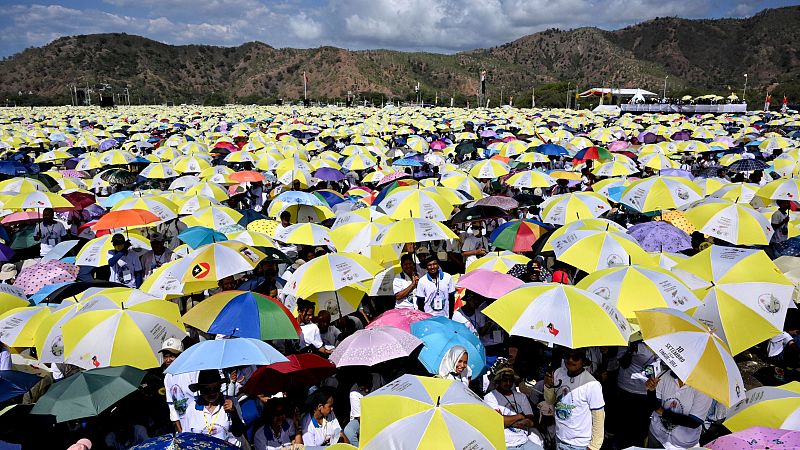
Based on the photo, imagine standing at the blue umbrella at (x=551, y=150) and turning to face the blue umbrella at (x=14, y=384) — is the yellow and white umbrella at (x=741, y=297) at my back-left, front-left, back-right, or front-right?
front-left

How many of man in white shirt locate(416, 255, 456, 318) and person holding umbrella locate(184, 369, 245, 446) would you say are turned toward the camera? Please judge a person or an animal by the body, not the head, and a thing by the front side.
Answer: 2

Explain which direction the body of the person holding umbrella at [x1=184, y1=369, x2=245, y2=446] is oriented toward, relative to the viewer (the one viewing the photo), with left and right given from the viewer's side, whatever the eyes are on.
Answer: facing the viewer

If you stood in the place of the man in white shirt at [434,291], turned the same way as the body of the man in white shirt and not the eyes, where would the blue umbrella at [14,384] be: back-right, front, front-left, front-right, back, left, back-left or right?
front-right

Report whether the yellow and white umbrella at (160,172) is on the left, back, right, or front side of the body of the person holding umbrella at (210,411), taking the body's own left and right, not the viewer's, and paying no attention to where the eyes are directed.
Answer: back

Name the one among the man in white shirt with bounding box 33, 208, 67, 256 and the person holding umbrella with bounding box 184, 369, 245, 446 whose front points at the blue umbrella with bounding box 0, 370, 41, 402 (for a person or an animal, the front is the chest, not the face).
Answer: the man in white shirt

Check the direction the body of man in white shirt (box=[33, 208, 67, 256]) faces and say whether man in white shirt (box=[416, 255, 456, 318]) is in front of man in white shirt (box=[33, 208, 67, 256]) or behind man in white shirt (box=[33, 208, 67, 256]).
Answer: in front

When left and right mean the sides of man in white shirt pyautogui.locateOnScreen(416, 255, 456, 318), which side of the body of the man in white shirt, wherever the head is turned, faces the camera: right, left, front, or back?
front

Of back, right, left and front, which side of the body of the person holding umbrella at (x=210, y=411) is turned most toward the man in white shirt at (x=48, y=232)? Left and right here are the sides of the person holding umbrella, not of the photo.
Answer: back

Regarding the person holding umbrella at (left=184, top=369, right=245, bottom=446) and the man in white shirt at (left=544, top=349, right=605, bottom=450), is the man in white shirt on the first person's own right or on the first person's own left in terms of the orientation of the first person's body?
on the first person's own left
